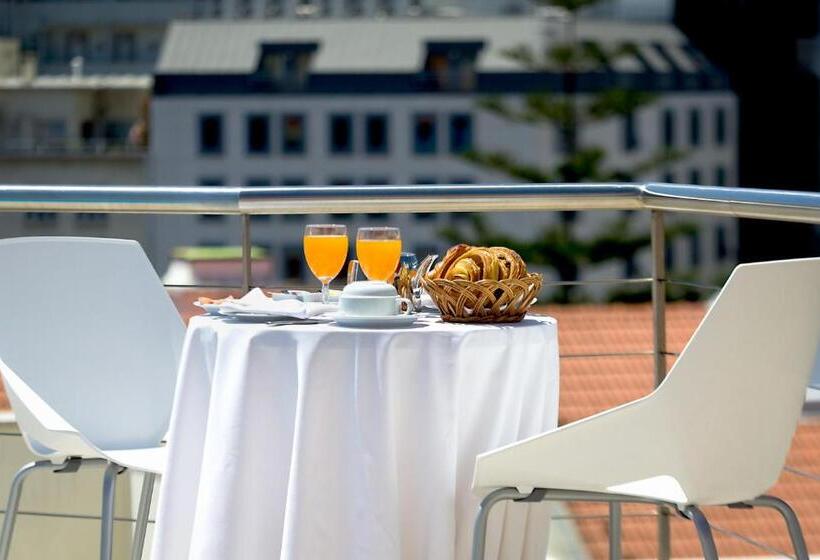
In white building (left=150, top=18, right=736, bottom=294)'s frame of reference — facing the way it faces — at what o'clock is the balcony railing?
The balcony railing is roughly at 12 o'clock from the white building.

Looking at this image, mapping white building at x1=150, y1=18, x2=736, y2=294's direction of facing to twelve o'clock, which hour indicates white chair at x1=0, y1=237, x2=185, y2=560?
The white chair is roughly at 12 o'clock from the white building.

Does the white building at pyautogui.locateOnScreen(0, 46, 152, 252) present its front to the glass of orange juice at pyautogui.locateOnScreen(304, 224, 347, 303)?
yes

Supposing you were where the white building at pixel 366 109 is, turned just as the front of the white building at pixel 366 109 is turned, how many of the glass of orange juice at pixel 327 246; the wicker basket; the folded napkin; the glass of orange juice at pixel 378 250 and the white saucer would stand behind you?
0

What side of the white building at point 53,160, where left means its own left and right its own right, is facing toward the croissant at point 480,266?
front

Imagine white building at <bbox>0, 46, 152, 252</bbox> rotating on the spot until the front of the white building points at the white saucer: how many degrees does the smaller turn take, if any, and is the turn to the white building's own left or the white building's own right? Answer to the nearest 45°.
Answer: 0° — it already faces it

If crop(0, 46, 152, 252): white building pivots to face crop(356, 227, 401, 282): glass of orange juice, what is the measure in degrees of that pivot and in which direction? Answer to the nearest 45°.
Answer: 0° — it already faces it

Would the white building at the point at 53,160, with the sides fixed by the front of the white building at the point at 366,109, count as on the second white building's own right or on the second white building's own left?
on the second white building's own right

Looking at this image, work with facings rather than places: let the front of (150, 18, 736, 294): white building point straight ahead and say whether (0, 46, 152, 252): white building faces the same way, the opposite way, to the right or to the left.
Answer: the same way

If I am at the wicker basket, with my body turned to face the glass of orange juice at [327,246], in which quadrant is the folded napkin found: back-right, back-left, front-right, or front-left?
front-left

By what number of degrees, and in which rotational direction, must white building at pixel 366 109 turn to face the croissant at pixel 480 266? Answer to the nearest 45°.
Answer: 0° — it already faces it

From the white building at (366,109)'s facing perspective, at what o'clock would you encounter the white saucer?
The white saucer is roughly at 12 o'clock from the white building.

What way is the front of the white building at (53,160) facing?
toward the camera

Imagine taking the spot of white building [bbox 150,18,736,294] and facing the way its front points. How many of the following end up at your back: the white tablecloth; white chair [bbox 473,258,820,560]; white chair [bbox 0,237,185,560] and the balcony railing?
0

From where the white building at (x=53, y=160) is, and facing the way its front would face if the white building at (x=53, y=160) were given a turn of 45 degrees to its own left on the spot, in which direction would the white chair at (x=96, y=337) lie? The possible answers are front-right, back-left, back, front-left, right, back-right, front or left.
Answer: front-right

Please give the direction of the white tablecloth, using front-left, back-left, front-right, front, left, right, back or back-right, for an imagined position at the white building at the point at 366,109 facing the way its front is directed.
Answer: front

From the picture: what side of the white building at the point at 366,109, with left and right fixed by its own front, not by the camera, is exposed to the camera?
front

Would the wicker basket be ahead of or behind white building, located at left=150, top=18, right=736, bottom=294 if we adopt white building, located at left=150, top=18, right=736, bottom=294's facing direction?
ahead

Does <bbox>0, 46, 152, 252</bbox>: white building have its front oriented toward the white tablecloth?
yes
